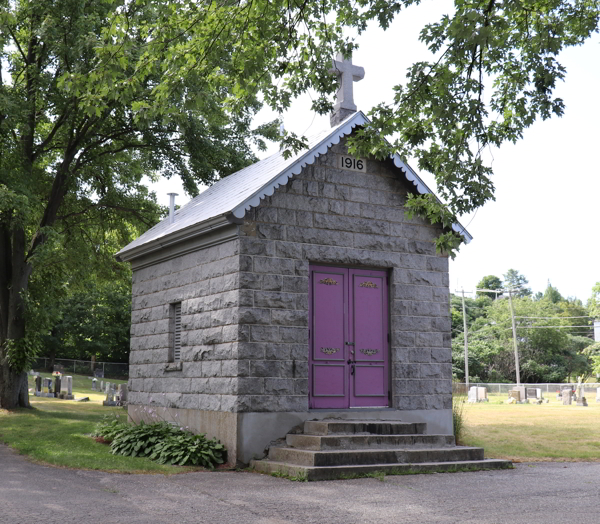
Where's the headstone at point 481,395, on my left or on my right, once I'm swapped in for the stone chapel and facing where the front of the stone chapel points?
on my left

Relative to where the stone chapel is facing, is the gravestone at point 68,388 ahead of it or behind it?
behind

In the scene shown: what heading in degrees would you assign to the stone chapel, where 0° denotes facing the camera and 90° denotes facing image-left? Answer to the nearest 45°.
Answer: approximately 315°

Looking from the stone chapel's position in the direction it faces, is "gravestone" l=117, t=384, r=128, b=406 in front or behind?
behind

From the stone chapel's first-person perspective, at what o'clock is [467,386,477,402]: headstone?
The headstone is roughly at 8 o'clock from the stone chapel.

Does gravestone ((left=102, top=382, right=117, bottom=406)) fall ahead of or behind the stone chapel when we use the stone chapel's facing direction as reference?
behind
